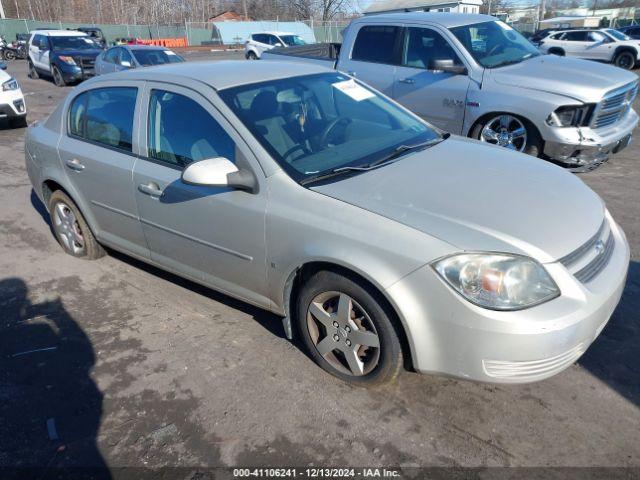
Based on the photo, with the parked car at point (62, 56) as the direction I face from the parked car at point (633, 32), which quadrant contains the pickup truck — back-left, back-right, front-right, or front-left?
front-left

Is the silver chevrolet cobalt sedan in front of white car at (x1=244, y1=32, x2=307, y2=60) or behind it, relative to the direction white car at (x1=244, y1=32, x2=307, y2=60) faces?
in front

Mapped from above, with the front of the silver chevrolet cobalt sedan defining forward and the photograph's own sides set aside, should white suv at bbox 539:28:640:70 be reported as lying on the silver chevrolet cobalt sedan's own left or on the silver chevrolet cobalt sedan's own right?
on the silver chevrolet cobalt sedan's own left

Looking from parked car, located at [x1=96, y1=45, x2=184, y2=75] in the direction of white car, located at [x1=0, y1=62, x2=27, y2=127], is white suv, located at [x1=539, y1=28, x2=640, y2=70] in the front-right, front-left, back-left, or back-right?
back-left

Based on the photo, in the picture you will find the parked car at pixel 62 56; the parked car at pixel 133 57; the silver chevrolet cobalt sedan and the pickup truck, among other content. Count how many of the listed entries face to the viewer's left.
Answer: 0

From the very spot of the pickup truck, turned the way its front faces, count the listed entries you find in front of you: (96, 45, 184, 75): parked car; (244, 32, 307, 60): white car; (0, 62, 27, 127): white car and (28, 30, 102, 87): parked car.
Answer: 0

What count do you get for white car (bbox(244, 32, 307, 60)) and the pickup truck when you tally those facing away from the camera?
0

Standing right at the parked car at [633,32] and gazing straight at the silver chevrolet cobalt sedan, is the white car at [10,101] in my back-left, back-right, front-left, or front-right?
front-right

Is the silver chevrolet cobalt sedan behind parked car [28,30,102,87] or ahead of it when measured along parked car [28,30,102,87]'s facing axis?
ahead

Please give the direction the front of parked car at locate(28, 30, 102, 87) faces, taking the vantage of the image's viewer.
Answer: facing the viewer and to the right of the viewer

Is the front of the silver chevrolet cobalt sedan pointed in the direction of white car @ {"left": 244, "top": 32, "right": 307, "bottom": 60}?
no

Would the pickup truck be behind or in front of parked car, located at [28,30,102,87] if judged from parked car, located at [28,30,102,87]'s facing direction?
in front

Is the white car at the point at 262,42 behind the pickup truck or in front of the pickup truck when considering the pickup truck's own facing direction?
behind

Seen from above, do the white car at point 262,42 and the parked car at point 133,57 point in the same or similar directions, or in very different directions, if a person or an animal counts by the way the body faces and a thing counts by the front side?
same or similar directions

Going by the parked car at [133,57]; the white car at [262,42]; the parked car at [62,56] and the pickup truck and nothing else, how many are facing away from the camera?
0

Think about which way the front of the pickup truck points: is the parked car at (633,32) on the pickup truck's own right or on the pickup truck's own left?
on the pickup truck's own left

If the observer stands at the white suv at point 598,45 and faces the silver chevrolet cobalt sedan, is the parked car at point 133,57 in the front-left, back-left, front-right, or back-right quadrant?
front-right

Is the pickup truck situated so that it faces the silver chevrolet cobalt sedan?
no
